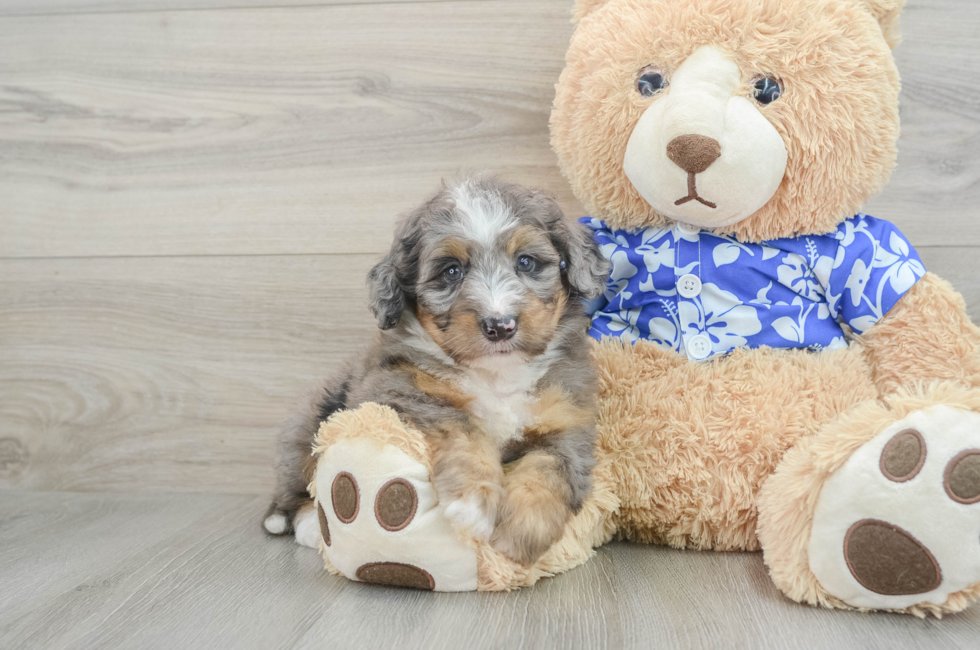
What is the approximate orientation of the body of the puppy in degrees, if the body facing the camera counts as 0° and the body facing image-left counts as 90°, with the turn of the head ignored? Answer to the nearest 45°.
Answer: approximately 315°

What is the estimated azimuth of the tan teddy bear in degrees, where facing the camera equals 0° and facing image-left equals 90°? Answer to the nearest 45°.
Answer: approximately 0°
